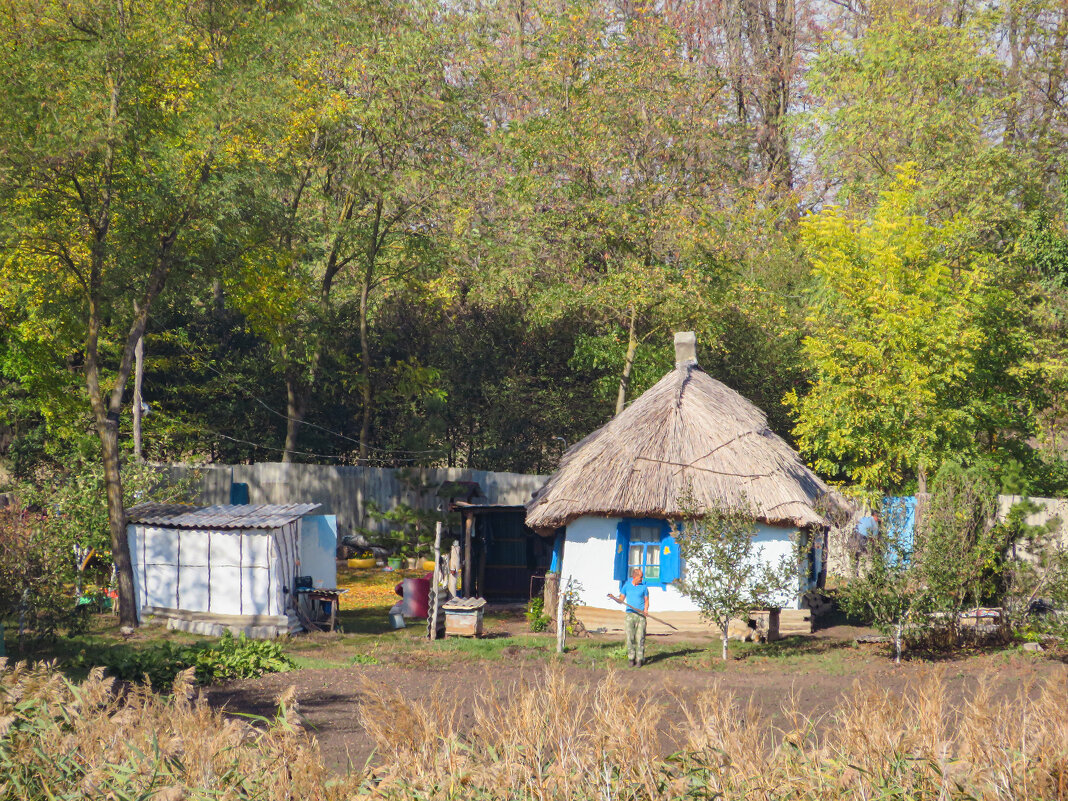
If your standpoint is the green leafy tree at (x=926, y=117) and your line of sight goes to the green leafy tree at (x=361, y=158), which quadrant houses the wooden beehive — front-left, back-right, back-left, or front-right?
front-left

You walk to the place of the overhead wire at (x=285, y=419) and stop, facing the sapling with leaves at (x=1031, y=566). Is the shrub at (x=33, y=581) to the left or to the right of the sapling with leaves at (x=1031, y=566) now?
right

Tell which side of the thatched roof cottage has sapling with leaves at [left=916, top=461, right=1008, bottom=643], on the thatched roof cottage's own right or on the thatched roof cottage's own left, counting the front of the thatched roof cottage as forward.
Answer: on the thatched roof cottage's own left

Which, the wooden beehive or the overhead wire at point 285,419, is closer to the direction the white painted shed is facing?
the wooden beehive

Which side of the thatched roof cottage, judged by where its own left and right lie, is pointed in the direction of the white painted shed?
right

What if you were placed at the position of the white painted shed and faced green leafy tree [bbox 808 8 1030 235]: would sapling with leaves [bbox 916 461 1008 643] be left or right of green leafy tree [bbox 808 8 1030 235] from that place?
right

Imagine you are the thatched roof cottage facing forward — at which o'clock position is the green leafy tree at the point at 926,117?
The green leafy tree is roughly at 7 o'clock from the thatched roof cottage.

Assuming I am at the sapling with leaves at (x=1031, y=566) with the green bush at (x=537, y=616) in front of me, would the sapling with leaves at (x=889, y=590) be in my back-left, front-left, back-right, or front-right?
front-left

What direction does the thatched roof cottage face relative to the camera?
toward the camera
